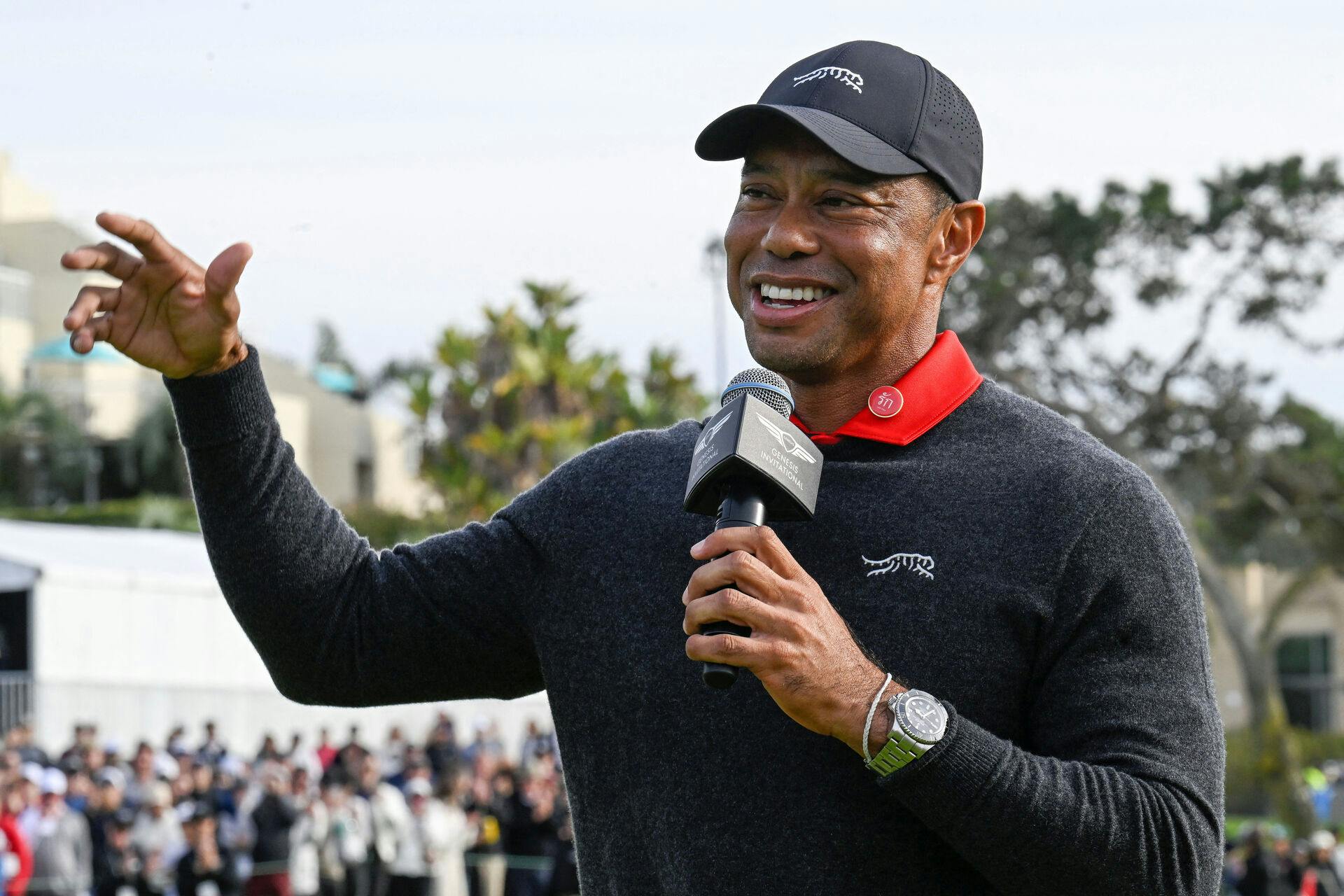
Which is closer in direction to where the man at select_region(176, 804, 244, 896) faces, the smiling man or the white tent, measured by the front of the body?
the smiling man

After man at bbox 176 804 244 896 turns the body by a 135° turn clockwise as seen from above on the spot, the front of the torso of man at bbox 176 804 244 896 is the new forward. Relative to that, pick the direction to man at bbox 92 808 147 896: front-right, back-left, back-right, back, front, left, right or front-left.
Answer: front-left

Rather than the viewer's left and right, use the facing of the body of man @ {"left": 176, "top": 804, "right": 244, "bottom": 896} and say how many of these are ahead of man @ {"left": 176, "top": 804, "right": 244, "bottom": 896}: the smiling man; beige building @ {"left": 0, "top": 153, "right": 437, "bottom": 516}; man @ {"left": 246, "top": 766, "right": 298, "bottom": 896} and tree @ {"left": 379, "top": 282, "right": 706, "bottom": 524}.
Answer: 1

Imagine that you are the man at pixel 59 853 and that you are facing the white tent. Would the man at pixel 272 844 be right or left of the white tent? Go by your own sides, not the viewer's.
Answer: right

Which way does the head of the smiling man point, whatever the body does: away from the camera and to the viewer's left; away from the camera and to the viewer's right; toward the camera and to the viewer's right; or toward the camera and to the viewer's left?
toward the camera and to the viewer's left

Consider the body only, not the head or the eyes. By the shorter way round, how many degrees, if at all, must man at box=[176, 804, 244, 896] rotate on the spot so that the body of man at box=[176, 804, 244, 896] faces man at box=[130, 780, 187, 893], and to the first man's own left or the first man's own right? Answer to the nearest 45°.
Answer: approximately 135° to the first man's own right

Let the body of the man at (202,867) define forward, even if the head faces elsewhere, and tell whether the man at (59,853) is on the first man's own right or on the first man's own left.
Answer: on the first man's own right

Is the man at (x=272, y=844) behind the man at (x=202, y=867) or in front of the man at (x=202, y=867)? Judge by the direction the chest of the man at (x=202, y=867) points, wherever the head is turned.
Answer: behind

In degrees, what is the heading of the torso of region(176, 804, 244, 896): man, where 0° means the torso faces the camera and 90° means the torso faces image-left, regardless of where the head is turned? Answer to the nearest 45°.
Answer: approximately 0°

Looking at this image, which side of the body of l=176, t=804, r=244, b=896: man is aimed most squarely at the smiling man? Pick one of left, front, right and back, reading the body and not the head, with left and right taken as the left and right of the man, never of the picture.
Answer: front

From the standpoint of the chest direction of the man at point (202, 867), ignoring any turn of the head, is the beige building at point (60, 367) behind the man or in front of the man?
behind
